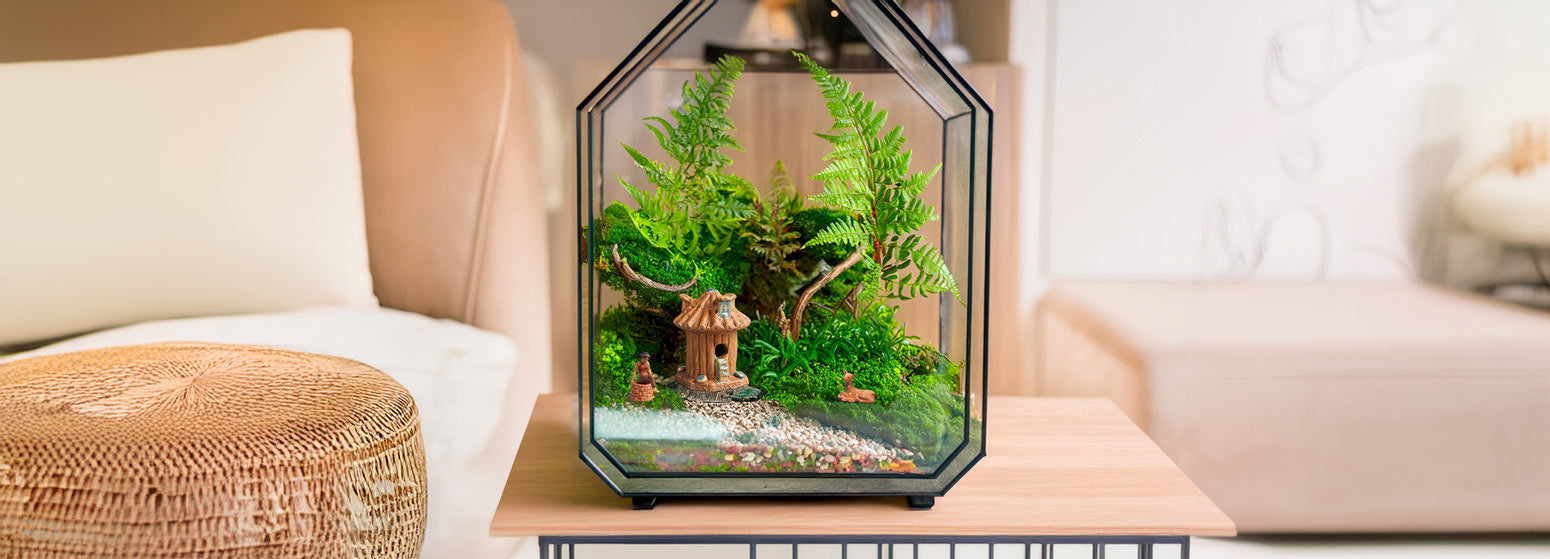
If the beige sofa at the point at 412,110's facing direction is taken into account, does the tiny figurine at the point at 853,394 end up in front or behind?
in front

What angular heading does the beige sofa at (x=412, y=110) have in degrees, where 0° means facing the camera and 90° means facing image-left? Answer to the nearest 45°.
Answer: approximately 0°

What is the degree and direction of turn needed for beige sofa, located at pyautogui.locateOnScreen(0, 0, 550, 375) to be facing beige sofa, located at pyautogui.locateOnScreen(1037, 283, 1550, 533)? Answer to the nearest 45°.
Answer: approximately 45° to its left

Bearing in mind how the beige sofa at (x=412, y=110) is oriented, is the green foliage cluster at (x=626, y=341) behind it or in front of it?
in front

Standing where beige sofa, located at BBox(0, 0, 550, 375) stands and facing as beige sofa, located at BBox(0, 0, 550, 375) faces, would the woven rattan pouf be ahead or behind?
ahead
